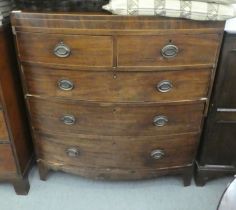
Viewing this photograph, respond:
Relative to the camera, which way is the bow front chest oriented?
toward the camera

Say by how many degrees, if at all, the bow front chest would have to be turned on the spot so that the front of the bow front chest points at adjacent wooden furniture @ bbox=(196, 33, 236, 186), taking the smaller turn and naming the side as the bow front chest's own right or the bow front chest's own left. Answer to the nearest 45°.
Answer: approximately 90° to the bow front chest's own left
